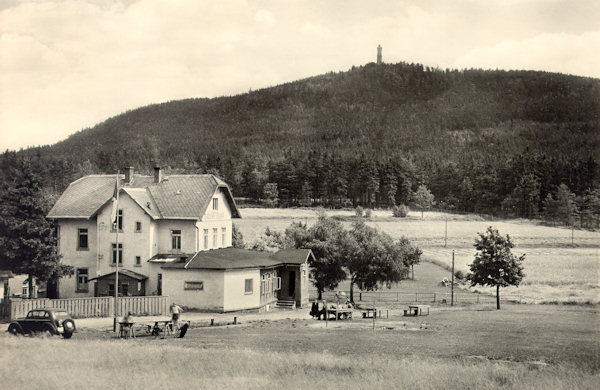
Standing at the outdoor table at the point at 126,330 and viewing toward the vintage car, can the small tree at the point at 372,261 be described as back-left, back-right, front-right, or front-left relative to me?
back-right

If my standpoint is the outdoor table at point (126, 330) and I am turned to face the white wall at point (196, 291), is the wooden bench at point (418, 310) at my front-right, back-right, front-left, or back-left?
front-right

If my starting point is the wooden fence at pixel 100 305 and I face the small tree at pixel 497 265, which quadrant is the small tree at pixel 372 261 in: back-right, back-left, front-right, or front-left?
front-left

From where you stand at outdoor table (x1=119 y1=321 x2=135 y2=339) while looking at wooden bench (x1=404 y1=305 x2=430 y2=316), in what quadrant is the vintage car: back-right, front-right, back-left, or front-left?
back-left

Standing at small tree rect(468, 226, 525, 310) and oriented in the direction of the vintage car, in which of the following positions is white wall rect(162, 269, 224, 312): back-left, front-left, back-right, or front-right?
front-right

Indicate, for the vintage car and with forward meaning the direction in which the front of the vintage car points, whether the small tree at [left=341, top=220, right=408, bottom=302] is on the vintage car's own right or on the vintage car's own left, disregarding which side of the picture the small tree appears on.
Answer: on the vintage car's own right

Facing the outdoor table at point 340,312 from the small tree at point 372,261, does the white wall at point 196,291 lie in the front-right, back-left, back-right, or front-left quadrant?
front-right

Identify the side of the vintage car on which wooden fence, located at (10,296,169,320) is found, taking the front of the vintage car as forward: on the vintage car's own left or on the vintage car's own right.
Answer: on the vintage car's own right

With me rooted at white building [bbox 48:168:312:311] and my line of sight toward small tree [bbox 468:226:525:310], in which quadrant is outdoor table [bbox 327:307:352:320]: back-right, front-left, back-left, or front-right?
front-right
